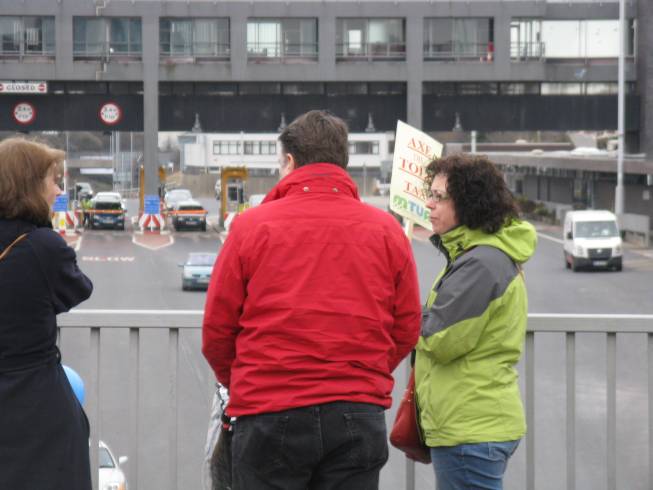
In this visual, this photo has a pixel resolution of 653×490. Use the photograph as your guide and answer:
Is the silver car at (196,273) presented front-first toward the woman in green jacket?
yes

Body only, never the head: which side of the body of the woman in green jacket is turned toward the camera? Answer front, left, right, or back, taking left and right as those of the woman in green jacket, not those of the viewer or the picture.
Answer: left

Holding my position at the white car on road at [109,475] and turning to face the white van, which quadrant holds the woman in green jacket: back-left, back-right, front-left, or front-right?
back-right

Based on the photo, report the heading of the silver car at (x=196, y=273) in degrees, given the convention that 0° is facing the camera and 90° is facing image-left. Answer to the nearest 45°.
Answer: approximately 0°

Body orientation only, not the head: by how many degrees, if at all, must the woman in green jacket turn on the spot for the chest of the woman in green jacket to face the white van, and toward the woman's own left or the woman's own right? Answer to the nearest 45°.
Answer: approximately 90° to the woman's own right

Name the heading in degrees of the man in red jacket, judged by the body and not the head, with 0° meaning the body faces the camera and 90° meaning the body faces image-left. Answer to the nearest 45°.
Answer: approximately 180°

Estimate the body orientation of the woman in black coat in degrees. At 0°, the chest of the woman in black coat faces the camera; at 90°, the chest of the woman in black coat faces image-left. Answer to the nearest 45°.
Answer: approximately 225°

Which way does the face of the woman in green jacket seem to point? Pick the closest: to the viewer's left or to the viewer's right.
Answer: to the viewer's left

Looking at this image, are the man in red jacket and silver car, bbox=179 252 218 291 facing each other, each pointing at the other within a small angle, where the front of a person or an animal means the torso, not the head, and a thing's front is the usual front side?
yes
